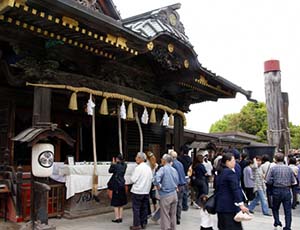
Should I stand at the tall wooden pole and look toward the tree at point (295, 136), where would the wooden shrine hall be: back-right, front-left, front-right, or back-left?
back-left

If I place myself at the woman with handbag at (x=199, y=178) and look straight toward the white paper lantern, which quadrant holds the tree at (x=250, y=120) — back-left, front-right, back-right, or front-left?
back-right

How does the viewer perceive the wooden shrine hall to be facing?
facing the viewer and to the right of the viewer

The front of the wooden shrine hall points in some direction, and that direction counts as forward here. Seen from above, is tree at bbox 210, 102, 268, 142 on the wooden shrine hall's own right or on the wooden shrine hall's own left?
on the wooden shrine hall's own left

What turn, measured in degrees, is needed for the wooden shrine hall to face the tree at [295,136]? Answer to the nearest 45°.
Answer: approximately 90° to its left

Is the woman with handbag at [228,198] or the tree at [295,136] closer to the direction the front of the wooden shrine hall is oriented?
the woman with handbag

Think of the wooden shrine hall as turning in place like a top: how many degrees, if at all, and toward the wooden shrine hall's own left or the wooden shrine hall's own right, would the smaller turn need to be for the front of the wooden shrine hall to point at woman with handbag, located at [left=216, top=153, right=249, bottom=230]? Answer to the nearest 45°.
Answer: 0° — it already faces them

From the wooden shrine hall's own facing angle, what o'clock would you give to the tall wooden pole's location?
The tall wooden pole is roughly at 10 o'clock from the wooden shrine hall.
